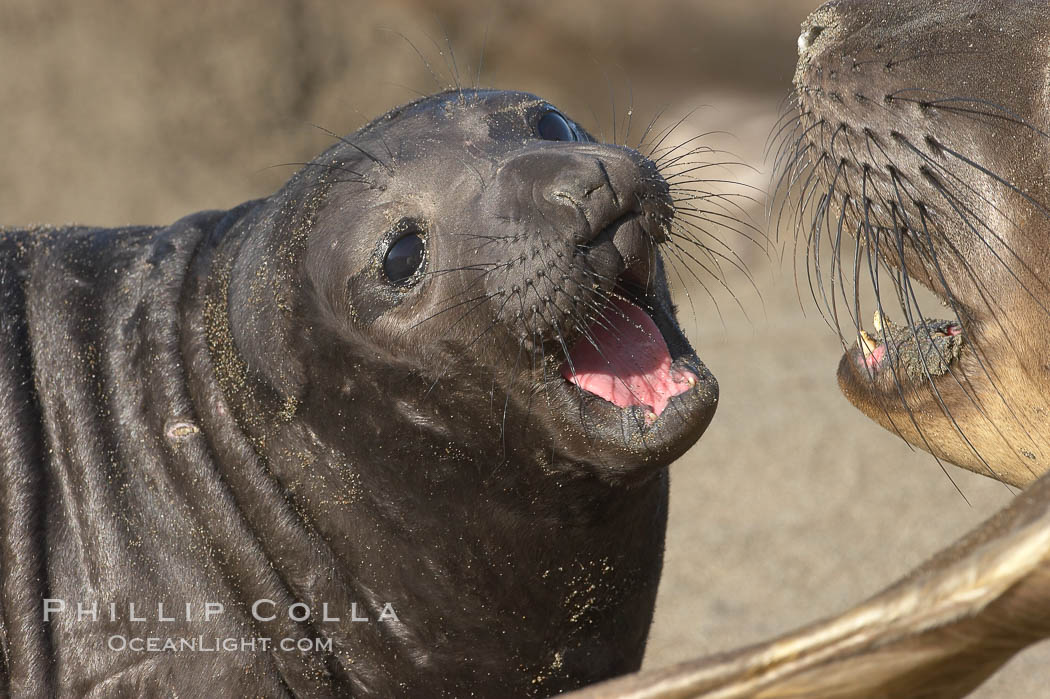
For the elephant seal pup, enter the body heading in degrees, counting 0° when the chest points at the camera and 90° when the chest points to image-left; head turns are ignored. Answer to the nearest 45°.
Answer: approximately 315°
